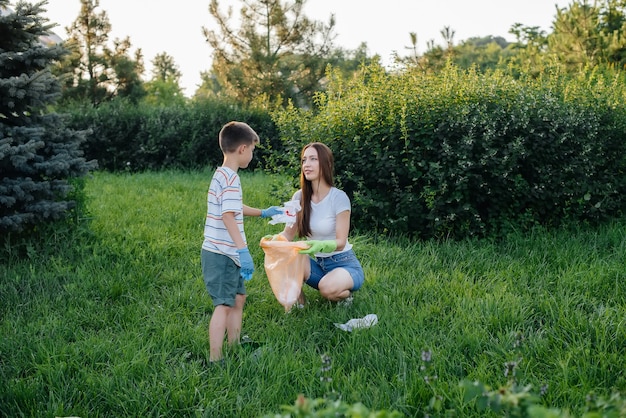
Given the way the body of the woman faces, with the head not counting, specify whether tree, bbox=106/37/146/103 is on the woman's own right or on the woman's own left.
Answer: on the woman's own right

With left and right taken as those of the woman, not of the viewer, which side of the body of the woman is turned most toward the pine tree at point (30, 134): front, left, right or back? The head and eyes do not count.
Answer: right

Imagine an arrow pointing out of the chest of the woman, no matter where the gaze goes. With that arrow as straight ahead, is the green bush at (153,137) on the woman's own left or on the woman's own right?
on the woman's own right

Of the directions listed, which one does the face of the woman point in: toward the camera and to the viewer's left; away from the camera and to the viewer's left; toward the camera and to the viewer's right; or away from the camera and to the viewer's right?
toward the camera and to the viewer's left

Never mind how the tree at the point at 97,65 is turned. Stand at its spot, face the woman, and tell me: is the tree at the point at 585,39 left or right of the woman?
left

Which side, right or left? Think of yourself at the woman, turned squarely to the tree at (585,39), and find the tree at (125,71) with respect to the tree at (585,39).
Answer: left

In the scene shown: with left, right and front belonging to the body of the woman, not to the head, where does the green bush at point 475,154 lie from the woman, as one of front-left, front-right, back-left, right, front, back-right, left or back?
back

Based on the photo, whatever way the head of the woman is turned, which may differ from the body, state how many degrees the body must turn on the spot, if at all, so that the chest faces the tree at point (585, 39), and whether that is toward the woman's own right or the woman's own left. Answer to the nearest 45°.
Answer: approximately 180°

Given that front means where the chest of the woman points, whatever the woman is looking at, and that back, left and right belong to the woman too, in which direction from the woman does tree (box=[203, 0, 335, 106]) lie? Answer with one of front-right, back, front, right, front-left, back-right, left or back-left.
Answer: back-right

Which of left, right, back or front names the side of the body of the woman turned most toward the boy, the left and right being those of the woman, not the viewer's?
front
